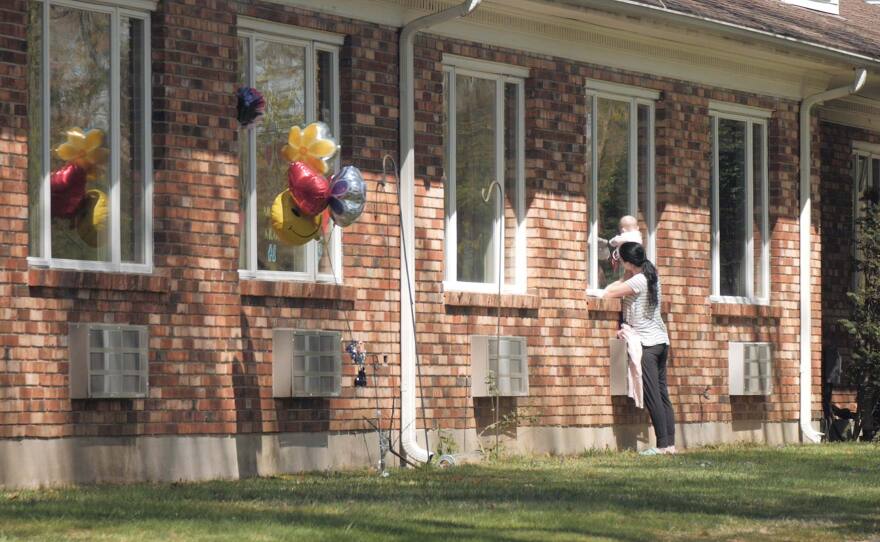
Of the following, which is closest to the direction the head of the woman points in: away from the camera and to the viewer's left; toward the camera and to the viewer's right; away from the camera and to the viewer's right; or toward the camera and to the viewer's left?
away from the camera and to the viewer's left

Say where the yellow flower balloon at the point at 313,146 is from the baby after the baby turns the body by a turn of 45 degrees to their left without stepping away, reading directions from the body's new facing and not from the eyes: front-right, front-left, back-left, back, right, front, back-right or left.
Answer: front-left

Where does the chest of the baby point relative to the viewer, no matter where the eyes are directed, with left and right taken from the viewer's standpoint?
facing away from the viewer and to the left of the viewer

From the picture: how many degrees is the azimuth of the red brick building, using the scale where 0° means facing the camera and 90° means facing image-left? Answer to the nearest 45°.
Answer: approximately 315°

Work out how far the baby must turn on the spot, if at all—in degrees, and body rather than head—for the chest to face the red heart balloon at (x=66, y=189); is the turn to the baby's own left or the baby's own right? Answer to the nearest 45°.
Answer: approximately 90° to the baby's own left

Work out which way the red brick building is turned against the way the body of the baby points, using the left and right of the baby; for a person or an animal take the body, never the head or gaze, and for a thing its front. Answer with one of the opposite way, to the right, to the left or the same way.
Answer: the opposite way

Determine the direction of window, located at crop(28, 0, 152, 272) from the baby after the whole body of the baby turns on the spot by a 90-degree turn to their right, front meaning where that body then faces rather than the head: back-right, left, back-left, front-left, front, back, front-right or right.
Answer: back

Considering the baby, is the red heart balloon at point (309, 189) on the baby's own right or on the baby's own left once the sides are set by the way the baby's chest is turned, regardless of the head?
on the baby's own left

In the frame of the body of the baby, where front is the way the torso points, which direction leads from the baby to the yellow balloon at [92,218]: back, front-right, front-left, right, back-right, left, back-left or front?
left

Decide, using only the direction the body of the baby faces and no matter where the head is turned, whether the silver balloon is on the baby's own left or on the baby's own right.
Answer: on the baby's own left
